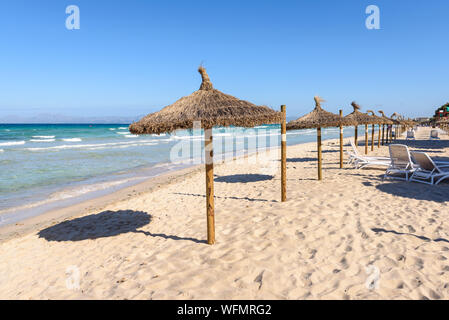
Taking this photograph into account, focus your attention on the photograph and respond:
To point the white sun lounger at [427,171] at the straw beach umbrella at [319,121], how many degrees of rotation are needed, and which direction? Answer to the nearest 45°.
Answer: approximately 135° to its left
